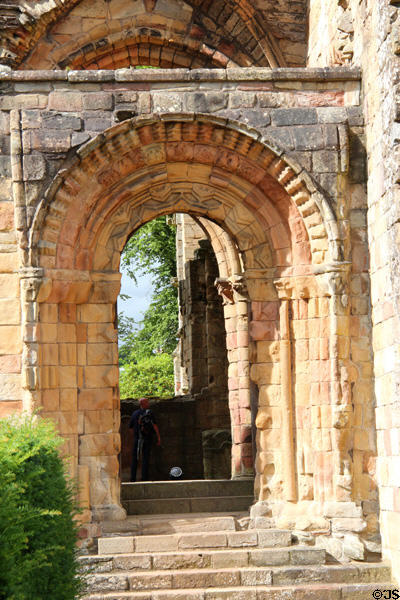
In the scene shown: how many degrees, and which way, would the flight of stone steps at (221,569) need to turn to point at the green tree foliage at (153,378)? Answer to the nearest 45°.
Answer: approximately 180°

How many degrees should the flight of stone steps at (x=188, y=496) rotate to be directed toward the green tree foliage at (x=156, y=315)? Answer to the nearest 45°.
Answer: approximately 180°

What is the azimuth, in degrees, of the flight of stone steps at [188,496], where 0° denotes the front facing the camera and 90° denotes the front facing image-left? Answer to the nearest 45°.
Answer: approximately 0°

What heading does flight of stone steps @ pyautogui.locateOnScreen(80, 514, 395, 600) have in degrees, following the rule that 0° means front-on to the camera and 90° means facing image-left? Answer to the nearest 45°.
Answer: approximately 0°

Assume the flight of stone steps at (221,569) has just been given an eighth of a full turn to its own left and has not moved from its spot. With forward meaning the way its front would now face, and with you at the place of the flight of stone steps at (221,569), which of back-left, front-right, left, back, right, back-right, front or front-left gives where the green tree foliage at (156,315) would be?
back-left

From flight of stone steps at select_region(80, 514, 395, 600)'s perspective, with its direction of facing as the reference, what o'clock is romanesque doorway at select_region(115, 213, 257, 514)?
The romanesque doorway is roughly at 6 o'clock from the flight of stone steps.

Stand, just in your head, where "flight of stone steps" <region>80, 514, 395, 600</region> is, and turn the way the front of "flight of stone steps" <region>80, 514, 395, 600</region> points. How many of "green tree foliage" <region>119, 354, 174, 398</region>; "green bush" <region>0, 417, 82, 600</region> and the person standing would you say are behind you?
2
